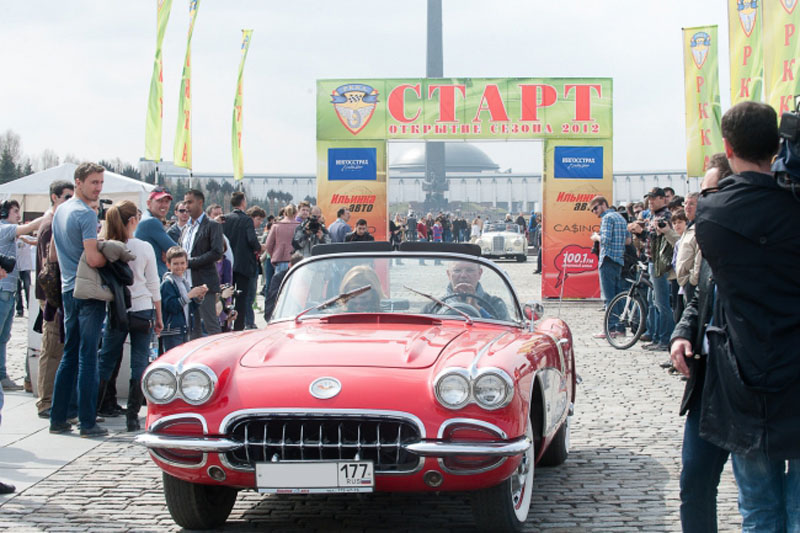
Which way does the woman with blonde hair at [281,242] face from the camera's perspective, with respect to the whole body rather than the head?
away from the camera

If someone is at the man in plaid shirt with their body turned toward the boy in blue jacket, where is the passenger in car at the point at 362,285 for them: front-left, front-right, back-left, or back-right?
front-left

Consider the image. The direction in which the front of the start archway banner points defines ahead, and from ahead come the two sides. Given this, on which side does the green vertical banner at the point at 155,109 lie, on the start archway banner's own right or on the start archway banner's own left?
on the start archway banner's own right

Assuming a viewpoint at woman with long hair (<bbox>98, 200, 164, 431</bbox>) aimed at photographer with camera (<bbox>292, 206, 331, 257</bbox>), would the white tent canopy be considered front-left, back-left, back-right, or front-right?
front-left

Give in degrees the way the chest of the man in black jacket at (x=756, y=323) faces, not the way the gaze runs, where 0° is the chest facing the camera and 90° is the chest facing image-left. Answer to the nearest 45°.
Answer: approximately 180°

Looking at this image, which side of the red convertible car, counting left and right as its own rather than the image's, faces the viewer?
front

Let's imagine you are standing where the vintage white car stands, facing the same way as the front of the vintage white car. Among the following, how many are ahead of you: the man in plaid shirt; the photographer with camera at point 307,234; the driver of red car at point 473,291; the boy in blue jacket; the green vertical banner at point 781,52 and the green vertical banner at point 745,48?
6

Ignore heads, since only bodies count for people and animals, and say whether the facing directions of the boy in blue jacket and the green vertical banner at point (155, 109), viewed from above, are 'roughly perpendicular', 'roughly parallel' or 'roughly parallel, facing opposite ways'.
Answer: roughly parallel

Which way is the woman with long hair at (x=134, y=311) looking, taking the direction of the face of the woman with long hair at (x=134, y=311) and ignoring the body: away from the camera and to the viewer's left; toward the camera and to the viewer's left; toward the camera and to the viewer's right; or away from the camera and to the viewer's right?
away from the camera and to the viewer's right

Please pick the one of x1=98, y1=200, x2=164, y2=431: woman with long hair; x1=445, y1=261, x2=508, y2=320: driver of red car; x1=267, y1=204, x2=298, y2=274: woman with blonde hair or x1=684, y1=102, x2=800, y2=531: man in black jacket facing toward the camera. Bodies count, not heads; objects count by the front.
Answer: the driver of red car

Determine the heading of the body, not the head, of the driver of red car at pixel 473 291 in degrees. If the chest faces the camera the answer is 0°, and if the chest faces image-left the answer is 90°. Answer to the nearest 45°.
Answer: approximately 0°

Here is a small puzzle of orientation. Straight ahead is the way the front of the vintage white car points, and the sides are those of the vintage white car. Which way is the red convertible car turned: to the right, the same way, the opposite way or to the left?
the same way

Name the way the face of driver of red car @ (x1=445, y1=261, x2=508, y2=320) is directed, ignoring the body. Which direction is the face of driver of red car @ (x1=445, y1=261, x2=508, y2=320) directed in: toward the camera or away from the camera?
toward the camera

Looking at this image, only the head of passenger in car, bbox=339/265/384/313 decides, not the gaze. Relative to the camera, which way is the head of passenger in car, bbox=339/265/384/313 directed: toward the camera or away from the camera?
toward the camera

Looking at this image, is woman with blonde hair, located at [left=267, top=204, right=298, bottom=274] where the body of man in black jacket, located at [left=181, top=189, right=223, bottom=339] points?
no

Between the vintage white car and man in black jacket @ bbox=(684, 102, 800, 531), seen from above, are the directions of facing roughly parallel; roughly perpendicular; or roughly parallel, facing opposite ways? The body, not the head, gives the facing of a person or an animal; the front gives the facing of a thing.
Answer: roughly parallel, facing opposite ways

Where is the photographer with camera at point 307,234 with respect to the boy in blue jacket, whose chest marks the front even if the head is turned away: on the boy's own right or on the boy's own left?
on the boy's own left
